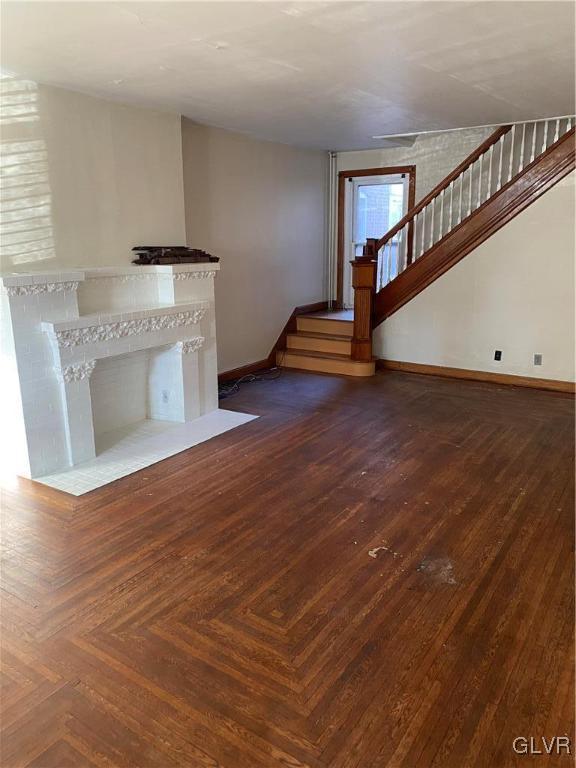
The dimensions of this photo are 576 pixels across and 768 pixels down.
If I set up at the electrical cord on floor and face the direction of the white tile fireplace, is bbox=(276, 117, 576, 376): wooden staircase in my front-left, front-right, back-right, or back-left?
back-left

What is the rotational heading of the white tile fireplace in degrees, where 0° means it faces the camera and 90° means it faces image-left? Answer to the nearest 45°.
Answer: approximately 315°
